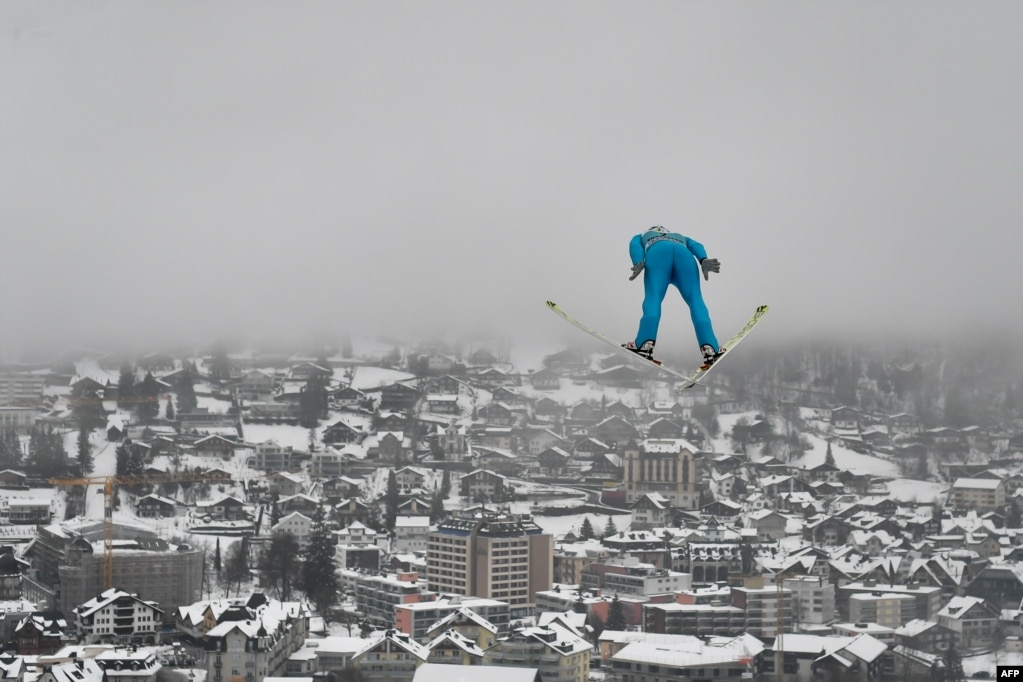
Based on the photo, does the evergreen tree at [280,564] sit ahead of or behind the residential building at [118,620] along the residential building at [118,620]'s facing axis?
behind

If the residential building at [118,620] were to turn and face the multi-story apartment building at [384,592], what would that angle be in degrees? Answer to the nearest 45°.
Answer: approximately 90° to its left

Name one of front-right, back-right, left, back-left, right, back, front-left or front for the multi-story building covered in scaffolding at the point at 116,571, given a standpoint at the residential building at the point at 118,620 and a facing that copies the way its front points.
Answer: back

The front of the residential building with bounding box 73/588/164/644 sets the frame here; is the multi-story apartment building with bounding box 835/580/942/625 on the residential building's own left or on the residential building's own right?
on the residential building's own left

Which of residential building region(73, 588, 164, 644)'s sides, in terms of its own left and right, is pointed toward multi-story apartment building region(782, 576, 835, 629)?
left

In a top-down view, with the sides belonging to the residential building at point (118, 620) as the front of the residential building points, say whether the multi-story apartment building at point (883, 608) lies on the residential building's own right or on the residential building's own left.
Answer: on the residential building's own left

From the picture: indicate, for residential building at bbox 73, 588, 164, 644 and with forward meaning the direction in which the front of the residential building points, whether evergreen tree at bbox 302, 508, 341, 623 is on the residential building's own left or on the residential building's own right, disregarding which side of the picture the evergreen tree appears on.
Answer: on the residential building's own left

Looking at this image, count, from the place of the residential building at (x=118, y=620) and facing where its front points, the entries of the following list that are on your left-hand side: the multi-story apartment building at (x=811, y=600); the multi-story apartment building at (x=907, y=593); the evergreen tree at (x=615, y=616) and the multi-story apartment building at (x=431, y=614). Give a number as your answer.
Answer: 4

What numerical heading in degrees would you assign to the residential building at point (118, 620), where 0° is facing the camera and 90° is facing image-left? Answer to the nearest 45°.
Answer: approximately 0°

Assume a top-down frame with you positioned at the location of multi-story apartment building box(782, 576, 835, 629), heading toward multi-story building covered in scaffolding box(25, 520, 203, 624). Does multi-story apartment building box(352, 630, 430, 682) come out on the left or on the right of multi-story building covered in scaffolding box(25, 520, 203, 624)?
left
